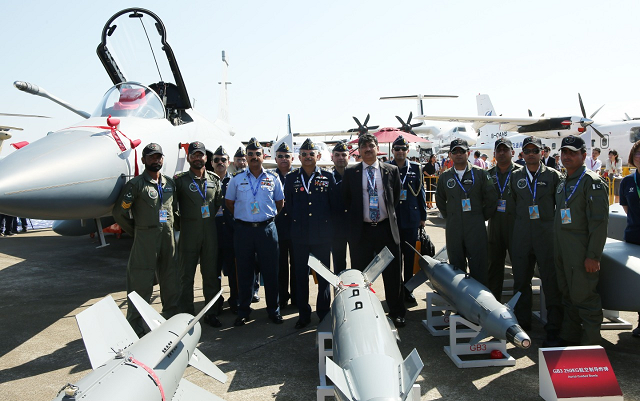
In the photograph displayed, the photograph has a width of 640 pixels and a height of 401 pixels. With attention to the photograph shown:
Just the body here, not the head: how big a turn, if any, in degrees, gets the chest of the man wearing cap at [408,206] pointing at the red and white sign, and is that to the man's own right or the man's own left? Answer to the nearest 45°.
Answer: approximately 45° to the man's own left

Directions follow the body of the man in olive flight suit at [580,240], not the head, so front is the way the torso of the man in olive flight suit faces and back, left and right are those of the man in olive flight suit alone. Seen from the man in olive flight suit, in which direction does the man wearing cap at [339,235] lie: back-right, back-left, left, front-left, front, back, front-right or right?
front-right

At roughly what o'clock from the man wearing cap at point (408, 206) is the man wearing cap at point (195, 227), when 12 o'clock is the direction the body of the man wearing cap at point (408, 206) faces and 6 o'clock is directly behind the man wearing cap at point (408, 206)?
the man wearing cap at point (195, 227) is roughly at 2 o'clock from the man wearing cap at point (408, 206).

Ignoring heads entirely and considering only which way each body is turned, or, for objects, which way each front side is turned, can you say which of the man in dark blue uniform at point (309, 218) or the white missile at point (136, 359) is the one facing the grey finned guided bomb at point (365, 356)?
the man in dark blue uniform

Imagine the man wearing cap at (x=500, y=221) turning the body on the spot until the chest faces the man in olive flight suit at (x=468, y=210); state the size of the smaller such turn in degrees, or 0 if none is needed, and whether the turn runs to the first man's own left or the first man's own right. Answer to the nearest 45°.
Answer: approximately 45° to the first man's own right

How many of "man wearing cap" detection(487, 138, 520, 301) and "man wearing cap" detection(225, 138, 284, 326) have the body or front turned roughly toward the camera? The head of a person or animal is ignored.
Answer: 2
